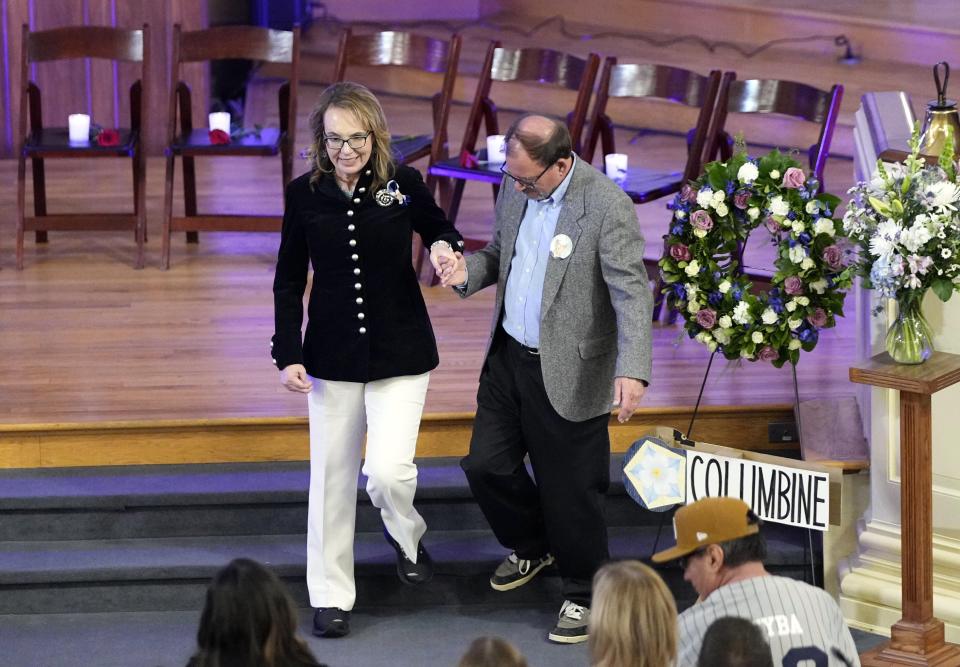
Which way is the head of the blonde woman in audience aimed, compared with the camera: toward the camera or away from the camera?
away from the camera

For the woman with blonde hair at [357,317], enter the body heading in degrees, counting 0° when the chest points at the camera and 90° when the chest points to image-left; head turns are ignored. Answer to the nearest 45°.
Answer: approximately 0°

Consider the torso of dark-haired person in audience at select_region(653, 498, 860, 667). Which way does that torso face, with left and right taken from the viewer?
facing away from the viewer and to the left of the viewer

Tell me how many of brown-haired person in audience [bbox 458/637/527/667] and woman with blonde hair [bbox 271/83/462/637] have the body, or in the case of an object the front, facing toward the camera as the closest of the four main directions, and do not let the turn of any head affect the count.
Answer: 1

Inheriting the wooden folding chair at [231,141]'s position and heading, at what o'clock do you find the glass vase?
The glass vase is roughly at 11 o'clock from the wooden folding chair.

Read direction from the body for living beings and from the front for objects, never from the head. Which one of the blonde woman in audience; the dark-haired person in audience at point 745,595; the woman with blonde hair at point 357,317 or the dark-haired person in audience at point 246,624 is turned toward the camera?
the woman with blonde hair

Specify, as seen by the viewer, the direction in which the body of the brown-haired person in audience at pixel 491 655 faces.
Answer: away from the camera

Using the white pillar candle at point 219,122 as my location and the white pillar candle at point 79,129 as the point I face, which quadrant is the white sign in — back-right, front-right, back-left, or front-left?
back-left

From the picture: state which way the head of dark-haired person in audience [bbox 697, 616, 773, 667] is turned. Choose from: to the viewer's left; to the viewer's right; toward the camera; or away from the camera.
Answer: away from the camera

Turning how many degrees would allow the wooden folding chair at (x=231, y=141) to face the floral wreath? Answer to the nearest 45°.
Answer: approximately 45° to its left

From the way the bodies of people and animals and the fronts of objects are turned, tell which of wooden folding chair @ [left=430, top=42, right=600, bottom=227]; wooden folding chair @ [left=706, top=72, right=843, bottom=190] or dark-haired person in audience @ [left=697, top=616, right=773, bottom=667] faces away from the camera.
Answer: the dark-haired person in audience

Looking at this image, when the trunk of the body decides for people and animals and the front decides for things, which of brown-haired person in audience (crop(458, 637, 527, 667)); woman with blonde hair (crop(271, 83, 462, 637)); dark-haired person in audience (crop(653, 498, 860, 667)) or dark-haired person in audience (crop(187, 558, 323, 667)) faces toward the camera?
the woman with blonde hair

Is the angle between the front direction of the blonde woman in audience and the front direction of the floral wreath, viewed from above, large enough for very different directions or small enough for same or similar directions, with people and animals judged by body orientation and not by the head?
very different directions
